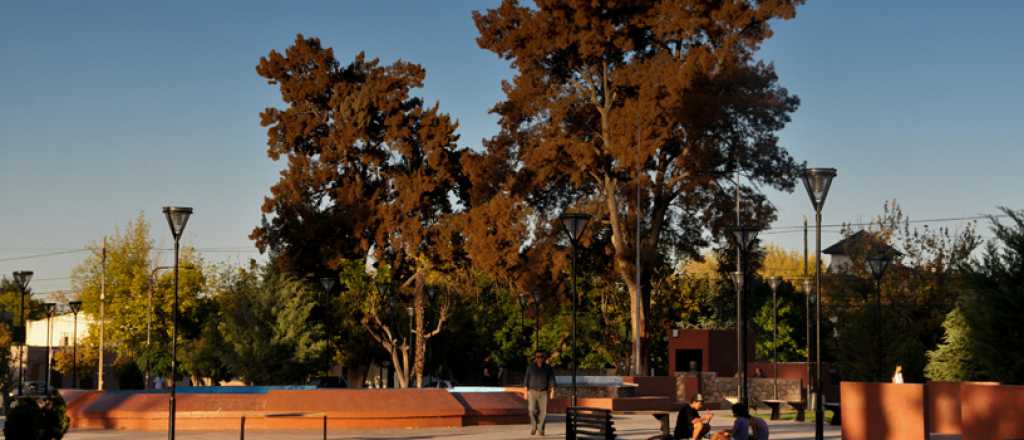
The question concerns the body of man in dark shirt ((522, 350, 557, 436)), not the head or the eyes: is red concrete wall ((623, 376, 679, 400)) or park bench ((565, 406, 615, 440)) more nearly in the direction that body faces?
the park bench

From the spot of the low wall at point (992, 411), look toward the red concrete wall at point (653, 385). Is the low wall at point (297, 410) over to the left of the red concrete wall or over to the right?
left

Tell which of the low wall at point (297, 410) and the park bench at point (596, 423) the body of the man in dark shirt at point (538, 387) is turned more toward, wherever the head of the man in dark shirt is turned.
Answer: the park bench

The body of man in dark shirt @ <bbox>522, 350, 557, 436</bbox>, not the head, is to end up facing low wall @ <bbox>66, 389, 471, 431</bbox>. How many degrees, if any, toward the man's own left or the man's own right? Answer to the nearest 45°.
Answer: approximately 135° to the man's own right

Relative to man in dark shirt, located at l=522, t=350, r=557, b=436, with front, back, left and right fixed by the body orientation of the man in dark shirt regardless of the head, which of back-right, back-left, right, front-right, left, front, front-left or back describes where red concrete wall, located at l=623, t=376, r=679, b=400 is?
back

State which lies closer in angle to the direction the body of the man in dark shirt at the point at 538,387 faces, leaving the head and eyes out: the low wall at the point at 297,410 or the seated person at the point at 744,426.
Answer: the seated person

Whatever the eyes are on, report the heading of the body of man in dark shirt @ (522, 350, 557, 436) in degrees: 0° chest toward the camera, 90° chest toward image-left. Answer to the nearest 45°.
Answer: approximately 0°

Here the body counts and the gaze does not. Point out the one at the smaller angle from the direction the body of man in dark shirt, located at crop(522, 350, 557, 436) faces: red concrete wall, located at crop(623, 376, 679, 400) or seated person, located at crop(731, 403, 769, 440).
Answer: the seated person
